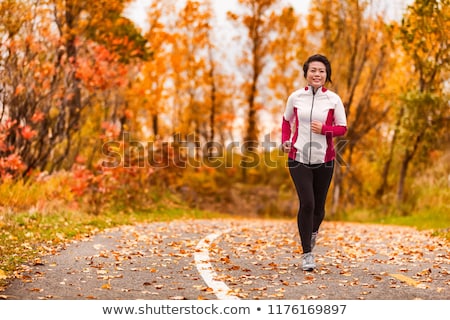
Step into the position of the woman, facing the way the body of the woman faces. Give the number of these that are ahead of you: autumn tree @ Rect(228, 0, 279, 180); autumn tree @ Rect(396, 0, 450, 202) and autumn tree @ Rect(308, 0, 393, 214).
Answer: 0

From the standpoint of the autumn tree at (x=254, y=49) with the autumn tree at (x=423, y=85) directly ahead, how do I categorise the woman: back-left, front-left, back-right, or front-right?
front-right

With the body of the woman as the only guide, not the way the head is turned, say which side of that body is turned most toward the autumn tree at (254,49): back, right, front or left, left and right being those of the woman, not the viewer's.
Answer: back

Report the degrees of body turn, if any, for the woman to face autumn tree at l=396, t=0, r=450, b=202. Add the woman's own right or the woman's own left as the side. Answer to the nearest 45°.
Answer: approximately 180°

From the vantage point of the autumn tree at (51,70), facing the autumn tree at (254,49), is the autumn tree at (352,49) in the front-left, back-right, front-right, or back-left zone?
front-right

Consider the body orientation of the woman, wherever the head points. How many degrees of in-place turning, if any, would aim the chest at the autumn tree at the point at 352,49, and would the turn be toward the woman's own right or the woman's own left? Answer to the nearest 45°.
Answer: approximately 180°

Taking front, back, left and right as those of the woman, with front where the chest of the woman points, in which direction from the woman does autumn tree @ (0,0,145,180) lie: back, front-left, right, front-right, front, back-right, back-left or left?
back-right

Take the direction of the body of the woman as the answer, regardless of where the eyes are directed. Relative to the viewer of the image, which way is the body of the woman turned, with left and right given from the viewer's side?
facing the viewer

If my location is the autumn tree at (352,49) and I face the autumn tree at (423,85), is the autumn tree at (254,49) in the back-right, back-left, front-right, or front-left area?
back-left

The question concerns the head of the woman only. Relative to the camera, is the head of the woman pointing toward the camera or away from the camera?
toward the camera
